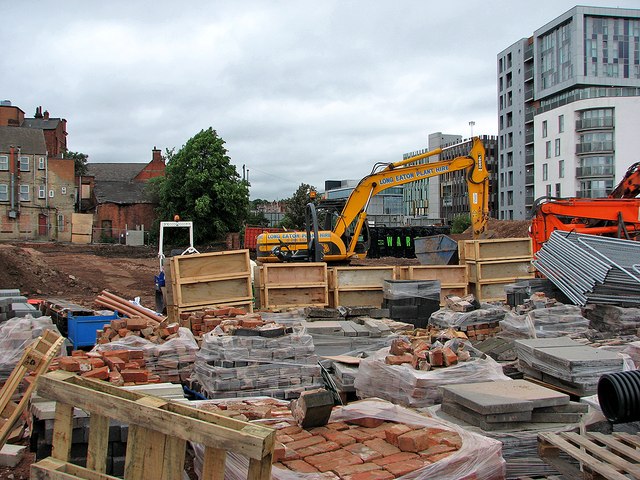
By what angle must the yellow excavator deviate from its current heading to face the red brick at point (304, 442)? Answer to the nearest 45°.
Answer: approximately 90° to its right

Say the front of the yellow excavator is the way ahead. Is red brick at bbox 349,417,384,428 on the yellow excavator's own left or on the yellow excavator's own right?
on the yellow excavator's own right

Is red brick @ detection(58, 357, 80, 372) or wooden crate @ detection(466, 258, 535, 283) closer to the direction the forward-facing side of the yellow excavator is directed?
the wooden crate

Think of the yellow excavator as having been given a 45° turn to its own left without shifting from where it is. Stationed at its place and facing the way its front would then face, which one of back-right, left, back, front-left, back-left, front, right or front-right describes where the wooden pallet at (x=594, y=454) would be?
back-right

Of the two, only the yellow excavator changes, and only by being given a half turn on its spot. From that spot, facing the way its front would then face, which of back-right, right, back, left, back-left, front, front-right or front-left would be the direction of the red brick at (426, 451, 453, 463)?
left

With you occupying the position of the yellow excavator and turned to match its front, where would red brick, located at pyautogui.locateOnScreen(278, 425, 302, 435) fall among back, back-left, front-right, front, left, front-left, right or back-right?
right

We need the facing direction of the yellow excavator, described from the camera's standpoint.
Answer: facing to the right of the viewer

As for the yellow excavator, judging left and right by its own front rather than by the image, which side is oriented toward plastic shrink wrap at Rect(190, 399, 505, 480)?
right

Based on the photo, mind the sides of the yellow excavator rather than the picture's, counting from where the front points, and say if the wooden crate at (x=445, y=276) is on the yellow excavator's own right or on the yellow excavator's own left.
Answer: on the yellow excavator's own right

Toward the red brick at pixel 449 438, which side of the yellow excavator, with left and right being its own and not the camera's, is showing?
right

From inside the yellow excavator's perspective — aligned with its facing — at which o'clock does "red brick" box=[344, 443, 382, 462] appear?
The red brick is roughly at 3 o'clock from the yellow excavator.

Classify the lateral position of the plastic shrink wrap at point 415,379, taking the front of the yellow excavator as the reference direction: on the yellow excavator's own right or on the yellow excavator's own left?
on the yellow excavator's own right

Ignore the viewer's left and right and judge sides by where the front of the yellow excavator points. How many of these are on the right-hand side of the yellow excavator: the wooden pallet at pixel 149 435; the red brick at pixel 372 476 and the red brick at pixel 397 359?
3

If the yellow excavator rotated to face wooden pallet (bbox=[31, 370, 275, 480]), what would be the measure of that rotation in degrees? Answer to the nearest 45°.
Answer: approximately 90° to its right

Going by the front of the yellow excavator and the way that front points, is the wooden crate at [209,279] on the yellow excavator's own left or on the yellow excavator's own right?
on the yellow excavator's own right

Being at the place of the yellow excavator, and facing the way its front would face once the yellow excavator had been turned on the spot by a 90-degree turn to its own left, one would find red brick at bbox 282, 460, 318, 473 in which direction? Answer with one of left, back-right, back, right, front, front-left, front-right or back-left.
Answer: back
